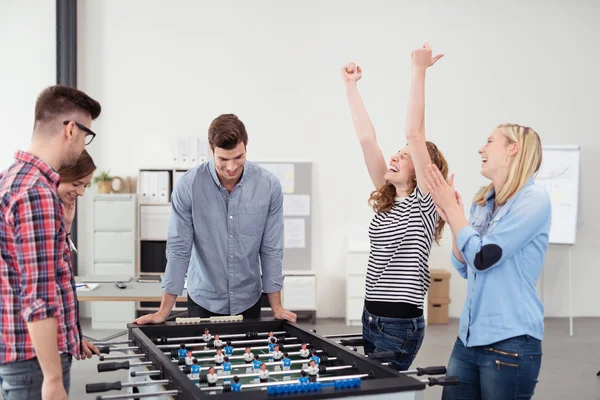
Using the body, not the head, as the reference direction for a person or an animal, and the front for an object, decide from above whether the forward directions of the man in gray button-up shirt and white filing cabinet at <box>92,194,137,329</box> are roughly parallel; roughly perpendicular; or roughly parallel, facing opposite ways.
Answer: roughly parallel

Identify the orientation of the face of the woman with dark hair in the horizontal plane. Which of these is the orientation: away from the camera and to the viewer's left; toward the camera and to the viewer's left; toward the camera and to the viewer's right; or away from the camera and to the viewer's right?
toward the camera and to the viewer's right

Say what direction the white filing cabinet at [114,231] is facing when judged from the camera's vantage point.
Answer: facing the viewer

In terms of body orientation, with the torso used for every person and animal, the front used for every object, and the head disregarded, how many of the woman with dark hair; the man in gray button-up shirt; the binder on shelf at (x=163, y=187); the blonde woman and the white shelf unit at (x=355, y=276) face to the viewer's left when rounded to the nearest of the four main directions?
1

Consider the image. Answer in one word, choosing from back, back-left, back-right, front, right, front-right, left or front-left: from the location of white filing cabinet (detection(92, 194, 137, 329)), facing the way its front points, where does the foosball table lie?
front

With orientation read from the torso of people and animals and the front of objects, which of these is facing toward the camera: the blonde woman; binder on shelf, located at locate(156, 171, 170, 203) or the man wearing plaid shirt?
the binder on shelf

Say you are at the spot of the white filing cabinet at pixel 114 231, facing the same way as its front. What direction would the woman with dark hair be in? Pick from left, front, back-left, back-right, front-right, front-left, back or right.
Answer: front

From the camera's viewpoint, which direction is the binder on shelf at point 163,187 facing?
toward the camera

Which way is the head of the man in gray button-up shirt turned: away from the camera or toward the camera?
toward the camera

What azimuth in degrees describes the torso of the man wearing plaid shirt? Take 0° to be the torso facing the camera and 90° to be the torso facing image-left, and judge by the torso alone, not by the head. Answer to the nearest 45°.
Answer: approximately 270°

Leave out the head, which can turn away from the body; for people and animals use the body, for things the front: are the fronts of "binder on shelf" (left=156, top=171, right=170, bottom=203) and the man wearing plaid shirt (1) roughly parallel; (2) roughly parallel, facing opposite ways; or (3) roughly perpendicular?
roughly perpendicular

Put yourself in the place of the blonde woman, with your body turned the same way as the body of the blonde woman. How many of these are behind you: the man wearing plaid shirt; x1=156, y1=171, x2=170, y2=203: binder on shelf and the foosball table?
0

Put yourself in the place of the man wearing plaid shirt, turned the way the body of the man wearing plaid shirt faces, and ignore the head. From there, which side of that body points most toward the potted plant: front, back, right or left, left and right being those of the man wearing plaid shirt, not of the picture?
left

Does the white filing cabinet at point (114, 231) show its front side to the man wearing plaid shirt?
yes

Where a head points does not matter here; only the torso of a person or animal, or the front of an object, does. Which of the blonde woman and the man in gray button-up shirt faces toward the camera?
the man in gray button-up shirt

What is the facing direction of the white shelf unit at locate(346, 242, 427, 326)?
toward the camera
